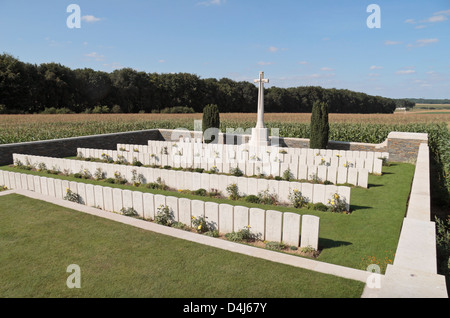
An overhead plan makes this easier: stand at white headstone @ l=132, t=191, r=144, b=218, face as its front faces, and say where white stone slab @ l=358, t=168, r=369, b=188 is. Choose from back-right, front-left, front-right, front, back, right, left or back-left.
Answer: back-left

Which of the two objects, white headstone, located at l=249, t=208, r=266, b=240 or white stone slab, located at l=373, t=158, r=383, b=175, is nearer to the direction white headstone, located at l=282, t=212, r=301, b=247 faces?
the white headstone

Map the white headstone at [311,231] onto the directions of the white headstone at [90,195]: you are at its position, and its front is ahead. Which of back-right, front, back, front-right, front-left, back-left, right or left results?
left

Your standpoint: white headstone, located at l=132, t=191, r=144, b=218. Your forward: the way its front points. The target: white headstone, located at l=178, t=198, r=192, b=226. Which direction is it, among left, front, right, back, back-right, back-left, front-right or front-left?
left

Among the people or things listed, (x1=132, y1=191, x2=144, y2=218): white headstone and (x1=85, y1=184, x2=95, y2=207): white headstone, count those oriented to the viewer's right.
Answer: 0

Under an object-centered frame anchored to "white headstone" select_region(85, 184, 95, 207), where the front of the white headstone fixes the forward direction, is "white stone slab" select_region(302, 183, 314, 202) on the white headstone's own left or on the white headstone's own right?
on the white headstone's own left

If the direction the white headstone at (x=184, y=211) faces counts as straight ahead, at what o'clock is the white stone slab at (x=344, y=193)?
The white stone slab is roughly at 7 o'clock from the white headstone.

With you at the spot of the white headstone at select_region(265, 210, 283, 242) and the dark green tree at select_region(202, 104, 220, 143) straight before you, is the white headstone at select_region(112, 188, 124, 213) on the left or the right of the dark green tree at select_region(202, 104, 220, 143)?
left

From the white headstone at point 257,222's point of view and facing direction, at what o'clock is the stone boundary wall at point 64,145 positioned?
The stone boundary wall is roughly at 3 o'clock from the white headstone.

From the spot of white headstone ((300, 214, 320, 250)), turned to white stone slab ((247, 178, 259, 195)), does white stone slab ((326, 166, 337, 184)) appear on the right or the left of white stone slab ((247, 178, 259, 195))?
right

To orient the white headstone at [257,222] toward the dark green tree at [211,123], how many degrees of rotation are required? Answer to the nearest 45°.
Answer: approximately 135° to its right

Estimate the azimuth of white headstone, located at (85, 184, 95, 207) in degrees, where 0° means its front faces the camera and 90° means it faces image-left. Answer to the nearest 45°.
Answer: approximately 45°

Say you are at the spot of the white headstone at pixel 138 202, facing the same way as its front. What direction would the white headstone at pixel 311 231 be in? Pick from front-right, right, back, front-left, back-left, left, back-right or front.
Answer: left

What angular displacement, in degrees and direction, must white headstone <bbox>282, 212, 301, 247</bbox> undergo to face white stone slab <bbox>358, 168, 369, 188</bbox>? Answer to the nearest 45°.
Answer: approximately 180°
